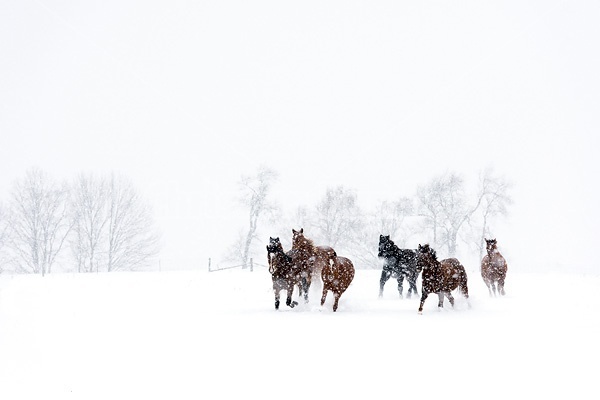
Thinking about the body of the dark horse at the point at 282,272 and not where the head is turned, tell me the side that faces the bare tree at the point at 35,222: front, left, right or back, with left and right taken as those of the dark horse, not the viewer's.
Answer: right

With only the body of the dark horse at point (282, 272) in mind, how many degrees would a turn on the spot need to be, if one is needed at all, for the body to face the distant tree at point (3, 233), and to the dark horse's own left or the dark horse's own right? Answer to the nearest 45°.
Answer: approximately 90° to the dark horse's own right

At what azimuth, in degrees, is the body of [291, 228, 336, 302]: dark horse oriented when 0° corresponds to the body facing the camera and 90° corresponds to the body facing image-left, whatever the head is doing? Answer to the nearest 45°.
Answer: approximately 45°

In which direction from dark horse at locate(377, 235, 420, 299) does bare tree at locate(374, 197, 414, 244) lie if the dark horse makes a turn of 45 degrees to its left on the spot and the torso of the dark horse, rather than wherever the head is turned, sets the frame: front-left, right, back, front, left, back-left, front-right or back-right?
back

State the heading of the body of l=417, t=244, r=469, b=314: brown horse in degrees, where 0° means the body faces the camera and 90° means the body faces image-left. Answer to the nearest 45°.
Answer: approximately 45°

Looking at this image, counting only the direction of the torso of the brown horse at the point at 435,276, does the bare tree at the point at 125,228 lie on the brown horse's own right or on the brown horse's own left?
on the brown horse's own right

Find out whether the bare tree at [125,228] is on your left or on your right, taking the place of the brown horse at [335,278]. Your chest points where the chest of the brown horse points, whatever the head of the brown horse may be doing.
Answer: on your right
